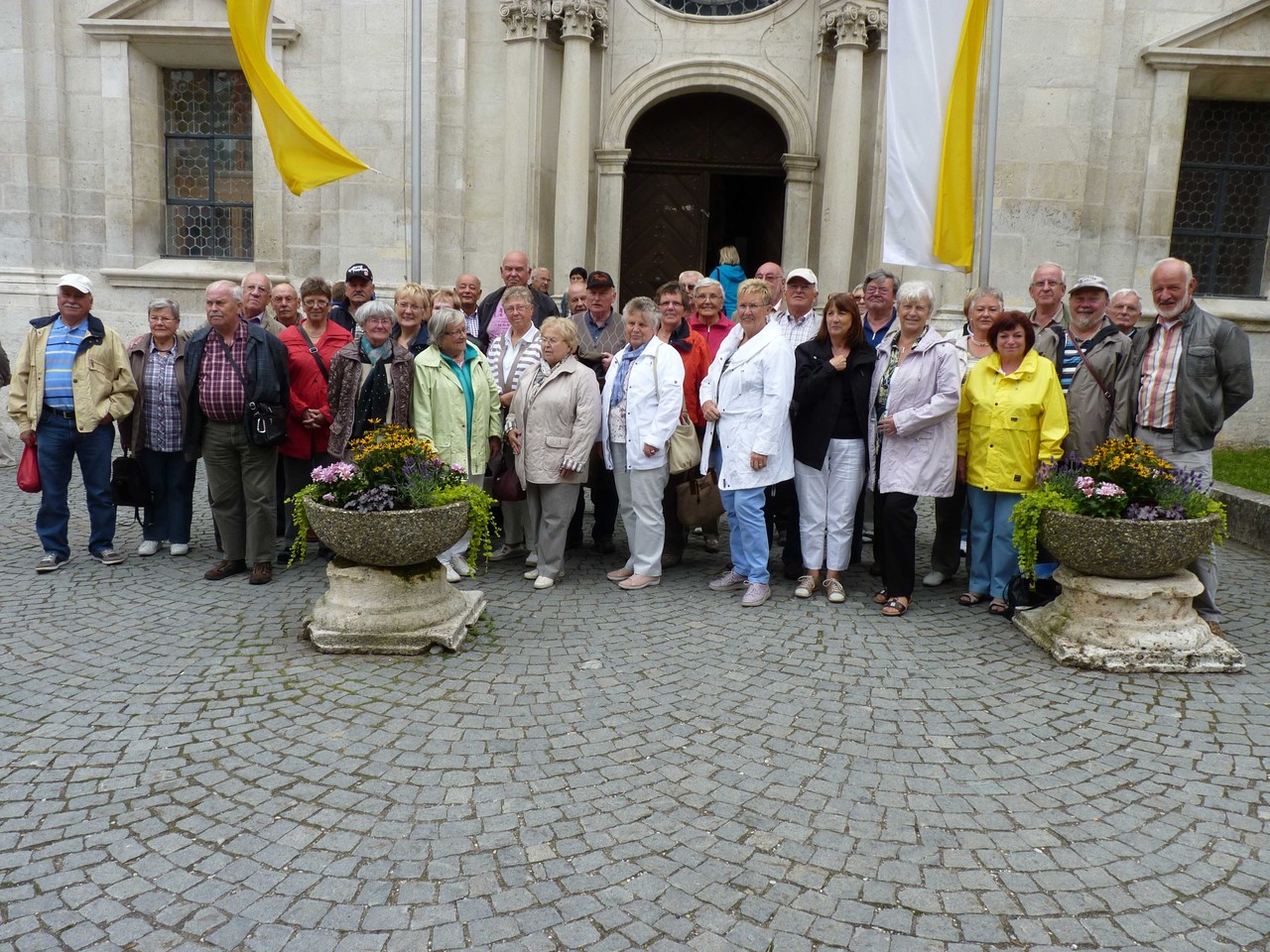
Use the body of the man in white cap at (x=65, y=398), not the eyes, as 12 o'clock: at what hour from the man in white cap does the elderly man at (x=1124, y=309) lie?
The elderly man is roughly at 10 o'clock from the man in white cap.

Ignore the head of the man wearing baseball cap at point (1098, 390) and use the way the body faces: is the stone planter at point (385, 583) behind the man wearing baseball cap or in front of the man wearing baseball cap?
in front

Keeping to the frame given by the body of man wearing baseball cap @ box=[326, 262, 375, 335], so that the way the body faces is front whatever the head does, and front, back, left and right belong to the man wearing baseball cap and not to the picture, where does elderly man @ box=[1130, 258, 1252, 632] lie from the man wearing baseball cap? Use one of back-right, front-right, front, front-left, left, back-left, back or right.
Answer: front-left

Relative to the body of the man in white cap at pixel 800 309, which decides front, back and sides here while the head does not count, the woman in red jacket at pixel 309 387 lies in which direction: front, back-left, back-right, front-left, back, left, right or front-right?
right

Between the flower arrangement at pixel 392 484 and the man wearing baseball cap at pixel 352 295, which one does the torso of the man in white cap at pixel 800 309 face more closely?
the flower arrangement

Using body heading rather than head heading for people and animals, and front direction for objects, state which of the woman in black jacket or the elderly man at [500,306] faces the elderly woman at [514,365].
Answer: the elderly man

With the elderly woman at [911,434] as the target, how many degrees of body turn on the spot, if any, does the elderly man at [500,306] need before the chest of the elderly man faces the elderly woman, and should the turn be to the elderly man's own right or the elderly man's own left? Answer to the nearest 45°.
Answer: approximately 45° to the elderly man's own left

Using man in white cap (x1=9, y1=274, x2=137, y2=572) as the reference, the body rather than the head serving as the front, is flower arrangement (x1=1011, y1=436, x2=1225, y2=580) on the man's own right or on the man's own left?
on the man's own left

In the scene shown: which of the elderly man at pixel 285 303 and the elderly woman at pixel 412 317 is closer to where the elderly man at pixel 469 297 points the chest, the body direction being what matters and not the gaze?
the elderly woman

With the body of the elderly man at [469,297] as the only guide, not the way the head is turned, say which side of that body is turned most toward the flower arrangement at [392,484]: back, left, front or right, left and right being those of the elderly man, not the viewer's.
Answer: front

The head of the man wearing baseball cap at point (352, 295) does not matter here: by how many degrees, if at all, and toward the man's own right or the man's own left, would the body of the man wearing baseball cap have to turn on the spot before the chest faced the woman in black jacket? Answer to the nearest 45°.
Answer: approximately 45° to the man's own left

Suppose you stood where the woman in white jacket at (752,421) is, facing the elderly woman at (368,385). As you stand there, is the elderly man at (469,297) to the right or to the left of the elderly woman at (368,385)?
right
